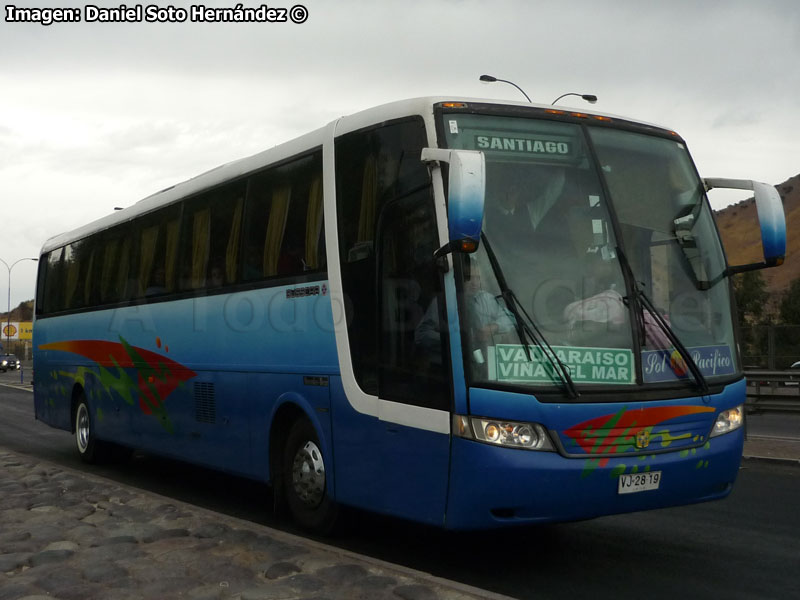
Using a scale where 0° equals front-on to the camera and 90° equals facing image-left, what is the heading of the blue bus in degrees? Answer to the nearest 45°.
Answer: approximately 315°

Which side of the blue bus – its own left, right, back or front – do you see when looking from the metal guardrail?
left
